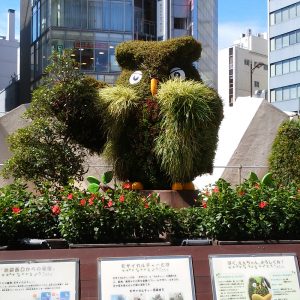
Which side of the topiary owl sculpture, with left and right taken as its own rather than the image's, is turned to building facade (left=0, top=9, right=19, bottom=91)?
back

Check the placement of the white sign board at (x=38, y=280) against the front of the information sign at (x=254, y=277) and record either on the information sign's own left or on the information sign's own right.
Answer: on the information sign's own right

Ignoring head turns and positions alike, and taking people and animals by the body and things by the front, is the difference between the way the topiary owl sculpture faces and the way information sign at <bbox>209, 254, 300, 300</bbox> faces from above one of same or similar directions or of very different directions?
same or similar directions

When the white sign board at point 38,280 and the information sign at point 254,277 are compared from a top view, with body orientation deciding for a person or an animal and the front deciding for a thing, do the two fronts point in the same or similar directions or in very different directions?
same or similar directions

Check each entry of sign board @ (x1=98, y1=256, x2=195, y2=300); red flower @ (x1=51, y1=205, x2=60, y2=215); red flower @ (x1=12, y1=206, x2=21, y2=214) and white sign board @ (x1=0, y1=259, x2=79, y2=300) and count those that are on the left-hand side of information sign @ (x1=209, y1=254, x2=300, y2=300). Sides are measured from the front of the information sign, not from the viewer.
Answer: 0

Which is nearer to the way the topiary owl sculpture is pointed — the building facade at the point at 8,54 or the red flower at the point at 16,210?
the red flower

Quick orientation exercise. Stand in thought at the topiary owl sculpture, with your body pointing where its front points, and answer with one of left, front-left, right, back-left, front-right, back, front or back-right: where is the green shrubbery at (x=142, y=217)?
front

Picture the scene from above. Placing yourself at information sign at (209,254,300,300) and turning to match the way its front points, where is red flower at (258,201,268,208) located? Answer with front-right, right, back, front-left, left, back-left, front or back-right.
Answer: back

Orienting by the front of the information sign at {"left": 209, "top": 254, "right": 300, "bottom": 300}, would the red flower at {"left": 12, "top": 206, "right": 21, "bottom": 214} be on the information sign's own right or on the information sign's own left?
on the information sign's own right

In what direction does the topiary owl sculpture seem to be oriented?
toward the camera

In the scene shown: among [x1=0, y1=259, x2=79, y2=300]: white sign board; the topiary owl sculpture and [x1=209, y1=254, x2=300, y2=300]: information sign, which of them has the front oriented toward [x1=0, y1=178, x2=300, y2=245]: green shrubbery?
the topiary owl sculpture

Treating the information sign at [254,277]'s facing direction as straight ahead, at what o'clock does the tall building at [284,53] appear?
The tall building is roughly at 6 o'clock from the information sign.

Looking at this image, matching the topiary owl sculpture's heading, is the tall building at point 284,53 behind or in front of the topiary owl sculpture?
behind

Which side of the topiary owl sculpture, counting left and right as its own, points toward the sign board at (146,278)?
front

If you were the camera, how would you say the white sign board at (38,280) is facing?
facing the viewer

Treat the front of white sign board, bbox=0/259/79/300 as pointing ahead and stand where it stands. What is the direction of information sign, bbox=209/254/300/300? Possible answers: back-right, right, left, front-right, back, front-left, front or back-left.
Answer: left
